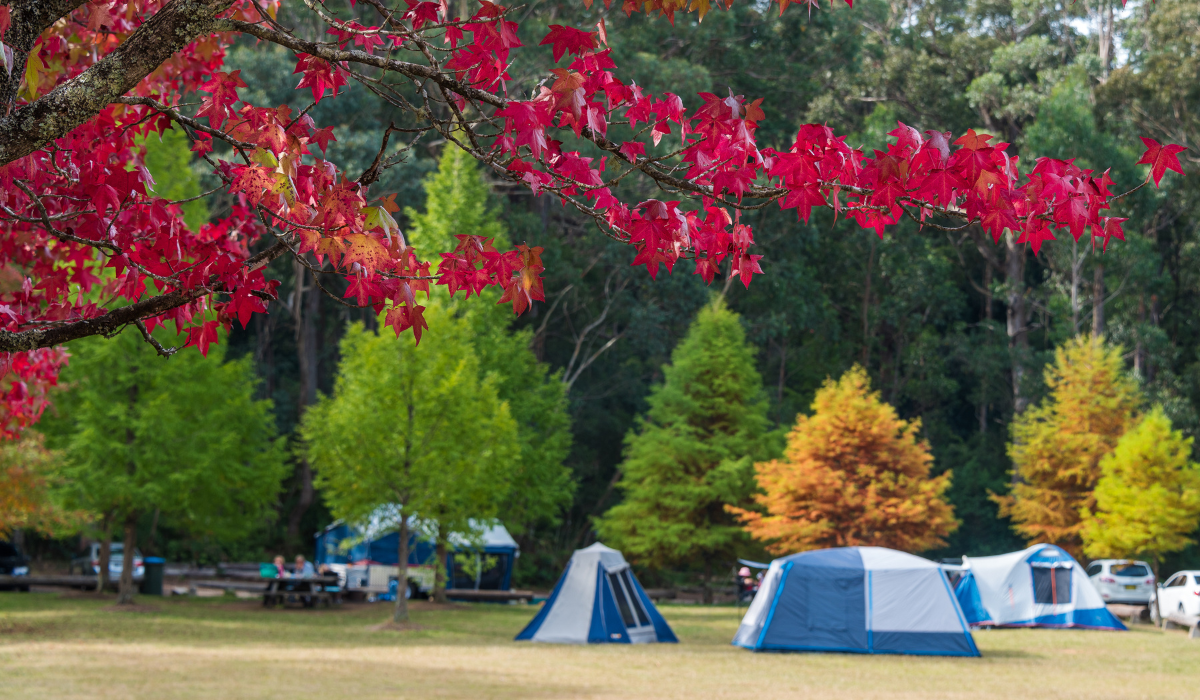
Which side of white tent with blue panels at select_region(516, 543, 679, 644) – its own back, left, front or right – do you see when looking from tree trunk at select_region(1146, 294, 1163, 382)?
left

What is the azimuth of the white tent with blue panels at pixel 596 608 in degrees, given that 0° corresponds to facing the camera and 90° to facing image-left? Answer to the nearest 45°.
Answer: approximately 315°

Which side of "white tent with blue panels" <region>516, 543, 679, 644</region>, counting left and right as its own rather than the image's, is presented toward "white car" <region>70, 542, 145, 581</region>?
back

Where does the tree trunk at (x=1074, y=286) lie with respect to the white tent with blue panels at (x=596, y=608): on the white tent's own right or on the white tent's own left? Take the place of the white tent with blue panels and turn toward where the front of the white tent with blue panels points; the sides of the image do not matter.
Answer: on the white tent's own left

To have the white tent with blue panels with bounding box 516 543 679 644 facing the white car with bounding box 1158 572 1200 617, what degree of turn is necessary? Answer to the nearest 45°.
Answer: approximately 90° to its left

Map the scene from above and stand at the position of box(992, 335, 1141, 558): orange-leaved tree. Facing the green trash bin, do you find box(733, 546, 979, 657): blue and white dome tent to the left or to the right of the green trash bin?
left

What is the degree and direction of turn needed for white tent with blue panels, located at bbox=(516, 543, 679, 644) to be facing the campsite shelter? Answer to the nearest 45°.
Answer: approximately 135° to its left

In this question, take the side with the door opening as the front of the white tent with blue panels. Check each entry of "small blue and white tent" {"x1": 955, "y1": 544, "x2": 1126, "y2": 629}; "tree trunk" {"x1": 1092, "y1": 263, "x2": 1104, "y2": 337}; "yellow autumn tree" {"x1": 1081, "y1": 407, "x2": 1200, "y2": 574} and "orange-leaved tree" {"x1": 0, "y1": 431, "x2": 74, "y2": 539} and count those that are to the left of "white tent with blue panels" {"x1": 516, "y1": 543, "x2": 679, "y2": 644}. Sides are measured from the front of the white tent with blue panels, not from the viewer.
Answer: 3

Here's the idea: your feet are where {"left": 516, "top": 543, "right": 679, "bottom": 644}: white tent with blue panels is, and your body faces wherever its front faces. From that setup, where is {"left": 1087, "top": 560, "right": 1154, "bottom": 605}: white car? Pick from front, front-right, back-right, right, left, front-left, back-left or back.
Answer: left

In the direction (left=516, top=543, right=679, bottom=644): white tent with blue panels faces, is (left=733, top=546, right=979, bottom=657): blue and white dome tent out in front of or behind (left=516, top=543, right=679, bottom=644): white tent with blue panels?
in front

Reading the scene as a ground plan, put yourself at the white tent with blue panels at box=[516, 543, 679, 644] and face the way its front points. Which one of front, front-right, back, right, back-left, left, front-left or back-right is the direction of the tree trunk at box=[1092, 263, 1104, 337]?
left

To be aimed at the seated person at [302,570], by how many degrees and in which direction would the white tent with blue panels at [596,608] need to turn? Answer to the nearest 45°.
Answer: approximately 180°
